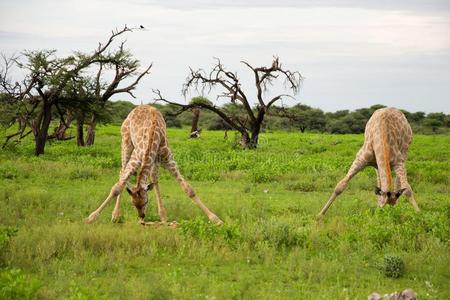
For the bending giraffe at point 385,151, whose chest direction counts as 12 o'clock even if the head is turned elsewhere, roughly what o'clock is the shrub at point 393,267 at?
The shrub is roughly at 12 o'clock from the bending giraffe.

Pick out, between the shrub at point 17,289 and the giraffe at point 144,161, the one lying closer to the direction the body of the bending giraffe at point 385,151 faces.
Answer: the shrub

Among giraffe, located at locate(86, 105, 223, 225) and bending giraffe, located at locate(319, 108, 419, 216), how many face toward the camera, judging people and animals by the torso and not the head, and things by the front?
2

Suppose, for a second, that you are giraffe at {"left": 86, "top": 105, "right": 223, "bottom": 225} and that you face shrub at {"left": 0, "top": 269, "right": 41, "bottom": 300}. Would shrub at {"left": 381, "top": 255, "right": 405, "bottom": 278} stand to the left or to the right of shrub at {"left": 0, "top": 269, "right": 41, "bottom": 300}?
left

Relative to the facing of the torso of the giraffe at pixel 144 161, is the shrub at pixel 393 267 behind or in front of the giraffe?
in front

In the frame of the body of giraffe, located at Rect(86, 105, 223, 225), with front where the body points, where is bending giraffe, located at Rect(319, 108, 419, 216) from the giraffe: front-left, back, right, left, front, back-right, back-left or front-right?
left

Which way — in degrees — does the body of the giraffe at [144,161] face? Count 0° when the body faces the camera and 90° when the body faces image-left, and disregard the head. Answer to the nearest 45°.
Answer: approximately 0°

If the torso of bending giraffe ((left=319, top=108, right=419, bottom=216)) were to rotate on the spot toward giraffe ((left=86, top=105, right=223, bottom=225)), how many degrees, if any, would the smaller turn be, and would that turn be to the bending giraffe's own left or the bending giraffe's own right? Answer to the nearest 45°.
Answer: approximately 45° to the bending giraffe's own right

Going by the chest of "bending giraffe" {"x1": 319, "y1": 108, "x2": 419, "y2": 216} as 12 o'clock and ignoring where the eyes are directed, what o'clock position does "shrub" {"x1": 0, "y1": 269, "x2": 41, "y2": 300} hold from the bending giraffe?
The shrub is roughly at 1 o'clock from the bending giraffe.

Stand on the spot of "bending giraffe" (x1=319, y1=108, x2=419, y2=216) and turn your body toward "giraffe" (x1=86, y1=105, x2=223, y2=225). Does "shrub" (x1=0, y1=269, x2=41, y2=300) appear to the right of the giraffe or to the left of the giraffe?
left

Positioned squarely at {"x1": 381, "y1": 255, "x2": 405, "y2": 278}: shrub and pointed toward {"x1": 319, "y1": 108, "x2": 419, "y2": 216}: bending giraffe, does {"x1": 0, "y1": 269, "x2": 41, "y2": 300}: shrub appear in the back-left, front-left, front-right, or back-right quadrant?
back-left

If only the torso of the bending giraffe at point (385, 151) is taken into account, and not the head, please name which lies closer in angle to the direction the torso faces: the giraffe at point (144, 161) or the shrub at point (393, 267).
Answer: the shrub
